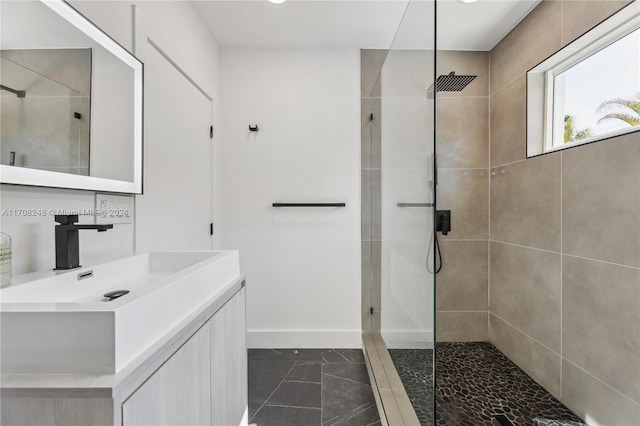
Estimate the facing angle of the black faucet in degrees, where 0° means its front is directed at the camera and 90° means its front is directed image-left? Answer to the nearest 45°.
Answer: approximately 315°

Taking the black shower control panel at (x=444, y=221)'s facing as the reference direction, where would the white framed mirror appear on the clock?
The white framed mirror is roughly at 1 o'clock from the black shower control panel.

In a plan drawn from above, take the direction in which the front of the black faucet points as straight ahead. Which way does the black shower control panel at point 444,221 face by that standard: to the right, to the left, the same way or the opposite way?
to the right
